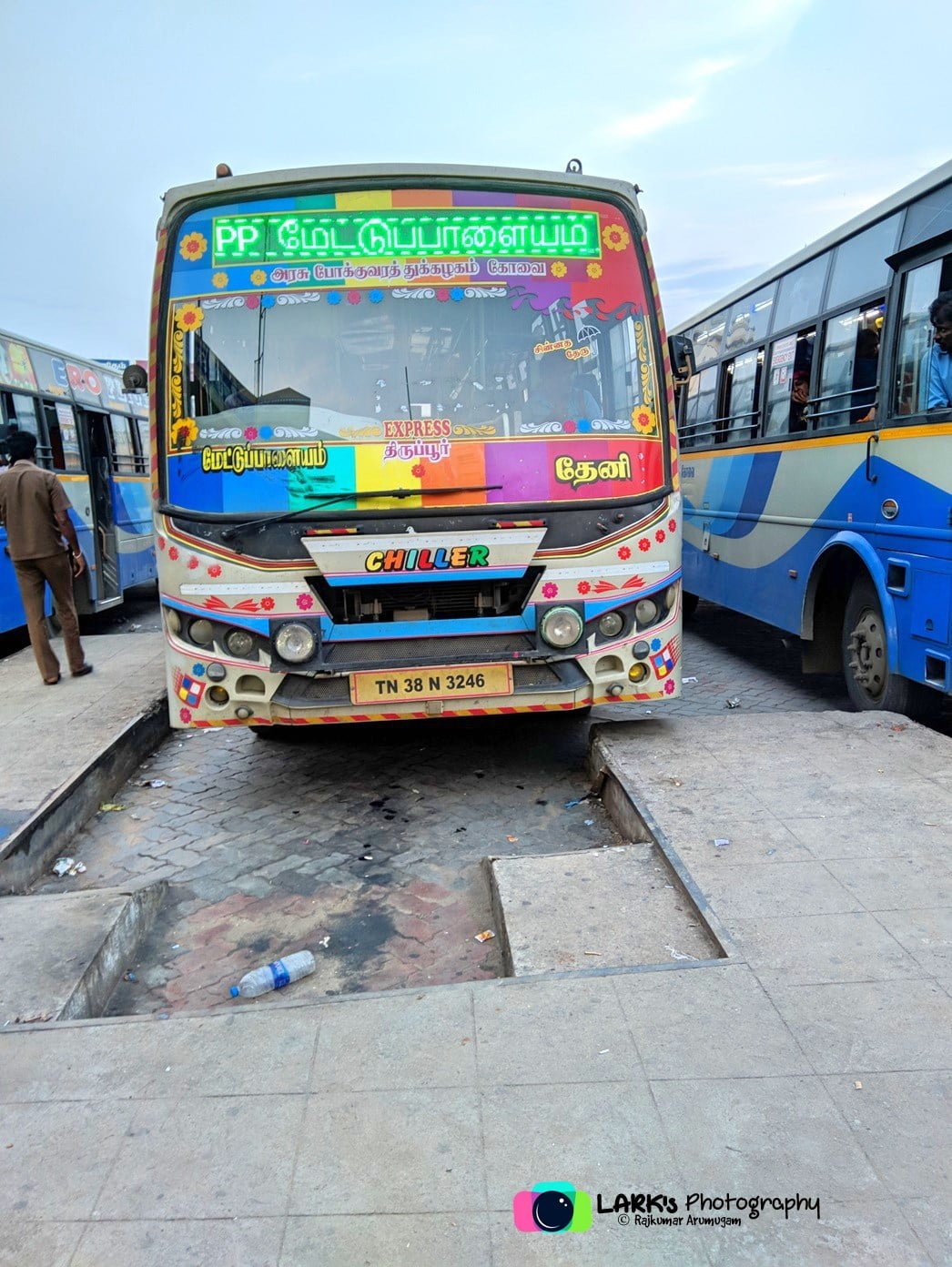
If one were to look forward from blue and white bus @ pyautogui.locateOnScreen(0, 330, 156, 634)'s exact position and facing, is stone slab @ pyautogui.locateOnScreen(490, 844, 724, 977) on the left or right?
on its left

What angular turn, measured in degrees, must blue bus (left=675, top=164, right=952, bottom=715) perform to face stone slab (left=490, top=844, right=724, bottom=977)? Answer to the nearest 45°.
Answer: approximately 45° to its right

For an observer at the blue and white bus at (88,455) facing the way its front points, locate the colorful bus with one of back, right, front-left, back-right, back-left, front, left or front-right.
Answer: front-left

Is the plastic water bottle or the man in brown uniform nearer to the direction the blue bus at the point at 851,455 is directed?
the plastic water bottle

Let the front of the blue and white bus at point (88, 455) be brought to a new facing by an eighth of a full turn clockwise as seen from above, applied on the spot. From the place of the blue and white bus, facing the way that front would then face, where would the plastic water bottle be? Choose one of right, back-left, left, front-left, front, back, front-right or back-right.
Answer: left

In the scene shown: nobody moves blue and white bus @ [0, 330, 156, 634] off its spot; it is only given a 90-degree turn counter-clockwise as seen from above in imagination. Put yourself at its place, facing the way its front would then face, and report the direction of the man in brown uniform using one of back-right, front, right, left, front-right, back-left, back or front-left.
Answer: front-right

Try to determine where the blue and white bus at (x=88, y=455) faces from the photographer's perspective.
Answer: facing the viewer and to the left of the viewer

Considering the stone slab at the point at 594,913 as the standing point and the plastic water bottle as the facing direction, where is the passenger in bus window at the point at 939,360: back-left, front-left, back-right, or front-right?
back-right

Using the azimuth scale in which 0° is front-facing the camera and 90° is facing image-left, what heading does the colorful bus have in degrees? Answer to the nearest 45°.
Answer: approximately 0°

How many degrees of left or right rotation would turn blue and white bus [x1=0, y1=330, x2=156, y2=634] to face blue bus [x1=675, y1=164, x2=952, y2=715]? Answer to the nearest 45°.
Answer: approximately 90° to its left

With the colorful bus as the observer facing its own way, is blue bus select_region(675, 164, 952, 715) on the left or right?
on its left
